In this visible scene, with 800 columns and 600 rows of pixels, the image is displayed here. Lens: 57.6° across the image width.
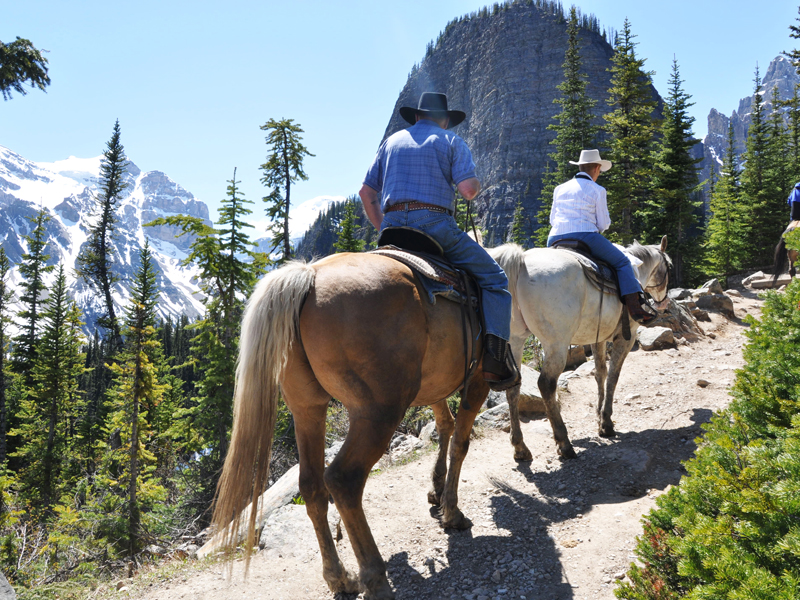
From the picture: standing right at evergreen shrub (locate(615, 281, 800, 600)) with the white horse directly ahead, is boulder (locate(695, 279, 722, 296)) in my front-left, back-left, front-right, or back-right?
front-right

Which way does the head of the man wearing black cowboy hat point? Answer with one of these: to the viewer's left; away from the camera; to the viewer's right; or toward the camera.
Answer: away from the camera

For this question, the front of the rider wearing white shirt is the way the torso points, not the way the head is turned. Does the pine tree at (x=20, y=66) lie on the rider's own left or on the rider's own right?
on the rider's own left

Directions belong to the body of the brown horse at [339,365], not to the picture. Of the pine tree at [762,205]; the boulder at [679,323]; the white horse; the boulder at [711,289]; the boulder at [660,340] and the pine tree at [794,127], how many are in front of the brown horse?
6

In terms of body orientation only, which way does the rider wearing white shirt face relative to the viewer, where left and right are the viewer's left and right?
facing away from the viewer and to the right of the viewer

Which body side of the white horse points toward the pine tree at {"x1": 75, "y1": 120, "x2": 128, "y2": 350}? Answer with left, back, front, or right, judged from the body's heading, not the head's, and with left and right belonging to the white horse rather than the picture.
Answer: left

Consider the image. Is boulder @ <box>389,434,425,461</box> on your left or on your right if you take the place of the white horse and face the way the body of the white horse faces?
on your left

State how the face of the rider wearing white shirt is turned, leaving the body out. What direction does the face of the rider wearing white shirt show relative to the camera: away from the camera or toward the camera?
away from the camera

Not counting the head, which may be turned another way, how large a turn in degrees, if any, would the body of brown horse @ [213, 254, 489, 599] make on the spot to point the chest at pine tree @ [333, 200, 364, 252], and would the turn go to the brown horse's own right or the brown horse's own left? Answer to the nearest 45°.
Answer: approximately 45° to the brown horse's own left

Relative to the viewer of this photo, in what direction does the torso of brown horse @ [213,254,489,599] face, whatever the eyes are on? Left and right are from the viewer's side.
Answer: facing away from the viewer and to the right of the viewer

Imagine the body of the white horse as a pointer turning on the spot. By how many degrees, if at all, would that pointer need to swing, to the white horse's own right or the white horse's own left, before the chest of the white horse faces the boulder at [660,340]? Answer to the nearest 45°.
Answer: approximately 45° to the white horse's own left
